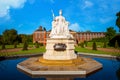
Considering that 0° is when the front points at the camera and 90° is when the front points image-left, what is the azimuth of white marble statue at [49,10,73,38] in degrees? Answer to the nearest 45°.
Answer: approximately 0°
